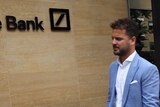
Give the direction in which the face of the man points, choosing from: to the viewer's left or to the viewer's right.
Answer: to the viewer's left

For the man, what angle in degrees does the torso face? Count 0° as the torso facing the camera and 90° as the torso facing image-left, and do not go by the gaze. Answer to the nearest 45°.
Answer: approximately 45°
